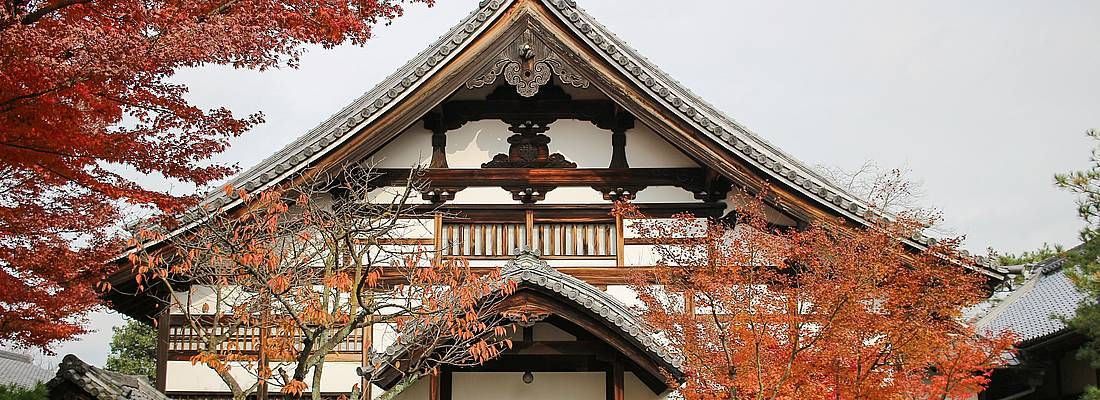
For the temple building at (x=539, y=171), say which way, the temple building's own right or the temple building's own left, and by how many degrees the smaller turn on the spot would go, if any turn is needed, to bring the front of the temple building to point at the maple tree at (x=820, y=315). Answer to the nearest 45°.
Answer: approximately 45° to the temple building's own left

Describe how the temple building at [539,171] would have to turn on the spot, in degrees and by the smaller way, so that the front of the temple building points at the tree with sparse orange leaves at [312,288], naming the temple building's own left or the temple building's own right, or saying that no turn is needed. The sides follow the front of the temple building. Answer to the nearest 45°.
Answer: approximately 45° to the temple building's own right

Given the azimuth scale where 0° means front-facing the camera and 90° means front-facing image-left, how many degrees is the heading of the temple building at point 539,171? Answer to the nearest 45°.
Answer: approximately 0°

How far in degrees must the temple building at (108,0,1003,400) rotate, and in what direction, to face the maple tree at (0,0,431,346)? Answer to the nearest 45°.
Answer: approximately 45° to its right
